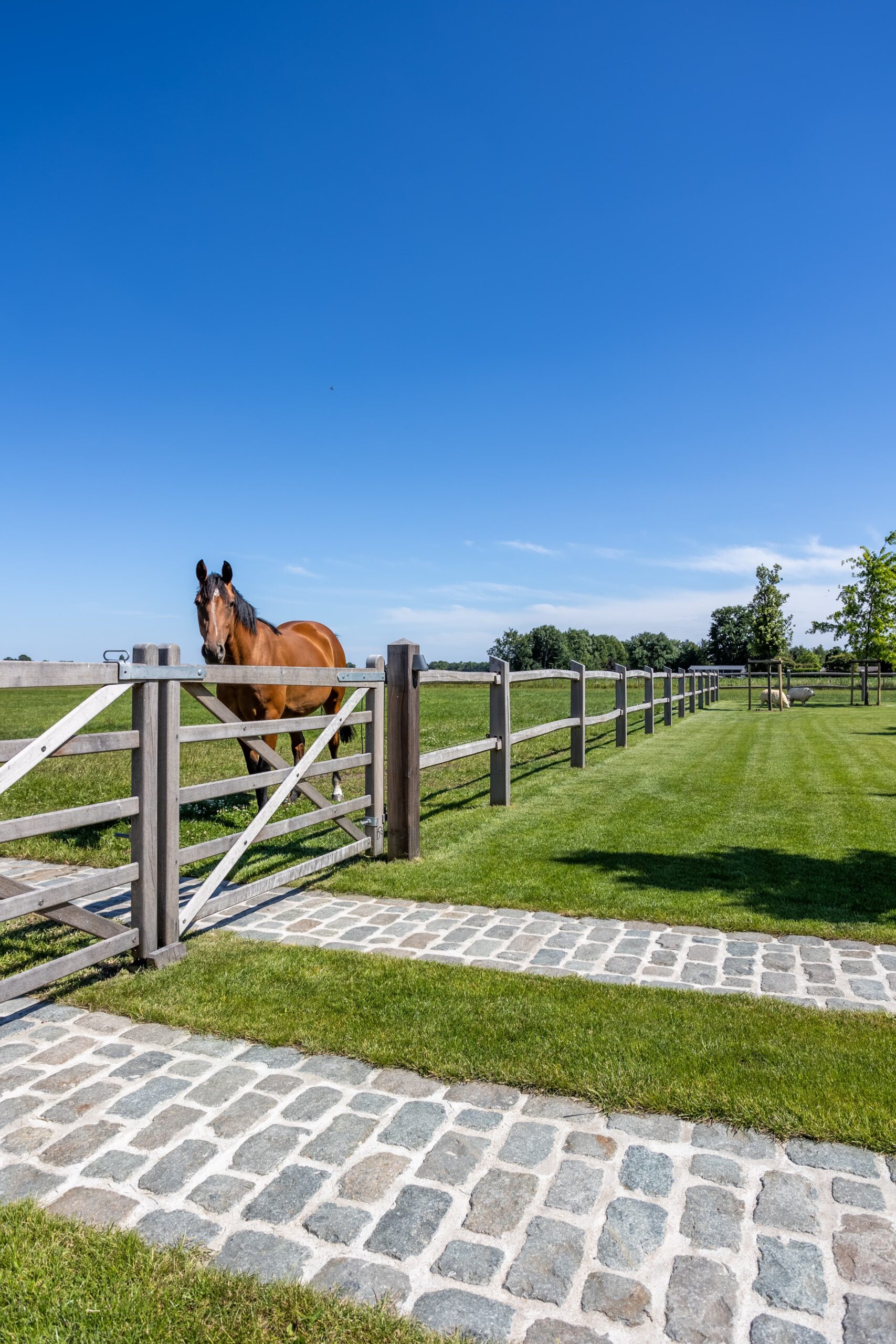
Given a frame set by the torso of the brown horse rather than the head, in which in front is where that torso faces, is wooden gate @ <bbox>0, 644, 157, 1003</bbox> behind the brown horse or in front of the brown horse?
in front

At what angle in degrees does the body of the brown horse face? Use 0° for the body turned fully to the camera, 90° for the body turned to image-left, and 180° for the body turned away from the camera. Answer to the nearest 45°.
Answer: approximately 45°
